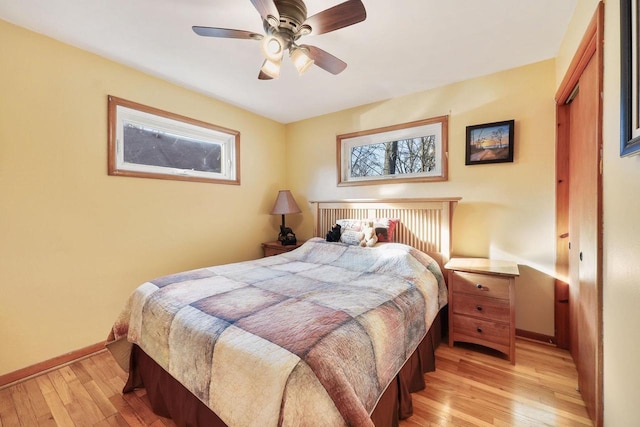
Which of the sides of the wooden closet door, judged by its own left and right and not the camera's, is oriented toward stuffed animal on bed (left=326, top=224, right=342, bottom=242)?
front

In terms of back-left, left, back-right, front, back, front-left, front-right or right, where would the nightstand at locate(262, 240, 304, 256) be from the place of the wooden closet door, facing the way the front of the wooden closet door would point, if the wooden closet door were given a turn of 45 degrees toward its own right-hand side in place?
front-left

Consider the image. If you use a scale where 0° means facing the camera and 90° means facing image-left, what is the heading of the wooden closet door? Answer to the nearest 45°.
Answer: approximately 90°

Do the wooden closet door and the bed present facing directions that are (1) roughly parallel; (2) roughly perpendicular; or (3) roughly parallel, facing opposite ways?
roughly perpendicular

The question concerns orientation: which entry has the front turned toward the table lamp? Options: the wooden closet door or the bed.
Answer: the wooden closet door

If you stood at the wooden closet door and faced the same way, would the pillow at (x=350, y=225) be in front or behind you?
in front

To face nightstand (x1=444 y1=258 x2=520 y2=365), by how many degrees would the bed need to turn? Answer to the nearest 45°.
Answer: approximately 135° to its left

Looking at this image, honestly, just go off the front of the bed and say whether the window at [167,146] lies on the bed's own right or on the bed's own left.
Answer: on the bed's own right

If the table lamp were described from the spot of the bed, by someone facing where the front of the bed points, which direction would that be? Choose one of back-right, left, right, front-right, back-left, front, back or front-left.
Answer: back-right

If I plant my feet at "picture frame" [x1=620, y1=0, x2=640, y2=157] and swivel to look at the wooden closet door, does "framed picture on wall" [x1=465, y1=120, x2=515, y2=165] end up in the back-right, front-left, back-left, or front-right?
front-left

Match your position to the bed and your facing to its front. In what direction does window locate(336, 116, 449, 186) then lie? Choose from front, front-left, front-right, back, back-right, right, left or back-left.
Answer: back

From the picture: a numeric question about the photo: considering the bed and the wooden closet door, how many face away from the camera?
0

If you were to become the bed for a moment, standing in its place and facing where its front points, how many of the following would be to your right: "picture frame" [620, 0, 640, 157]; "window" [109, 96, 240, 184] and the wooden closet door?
1
